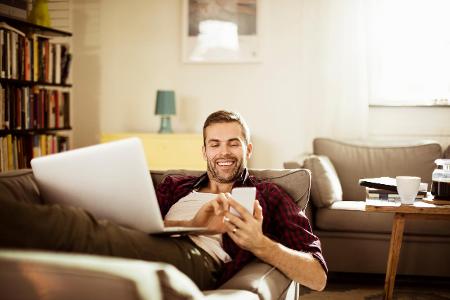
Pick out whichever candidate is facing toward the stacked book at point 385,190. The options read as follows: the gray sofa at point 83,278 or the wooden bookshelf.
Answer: the wooden bookshelf

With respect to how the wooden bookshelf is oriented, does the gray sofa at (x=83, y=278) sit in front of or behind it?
in front

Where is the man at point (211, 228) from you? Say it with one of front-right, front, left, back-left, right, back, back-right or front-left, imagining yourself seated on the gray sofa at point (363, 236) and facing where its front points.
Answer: front

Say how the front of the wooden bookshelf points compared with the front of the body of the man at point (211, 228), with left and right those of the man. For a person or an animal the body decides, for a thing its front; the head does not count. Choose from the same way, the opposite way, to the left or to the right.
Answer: to the left

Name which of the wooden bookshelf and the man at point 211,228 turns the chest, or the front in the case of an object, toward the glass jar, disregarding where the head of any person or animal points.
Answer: the wooden bookshelf

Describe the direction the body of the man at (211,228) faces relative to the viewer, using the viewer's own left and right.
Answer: facing the viewer and to the left of the viewer

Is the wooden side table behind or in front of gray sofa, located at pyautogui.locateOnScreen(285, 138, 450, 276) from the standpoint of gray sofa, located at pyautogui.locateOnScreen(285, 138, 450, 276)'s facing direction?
in front

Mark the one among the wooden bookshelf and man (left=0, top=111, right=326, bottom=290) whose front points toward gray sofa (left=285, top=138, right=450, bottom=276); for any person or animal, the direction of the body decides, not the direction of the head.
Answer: the wooden bookshelf

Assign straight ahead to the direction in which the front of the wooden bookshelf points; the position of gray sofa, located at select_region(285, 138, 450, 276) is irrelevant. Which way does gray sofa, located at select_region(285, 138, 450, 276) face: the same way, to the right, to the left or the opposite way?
to the right

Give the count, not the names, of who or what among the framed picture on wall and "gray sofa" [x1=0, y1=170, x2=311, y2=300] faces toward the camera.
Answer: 2

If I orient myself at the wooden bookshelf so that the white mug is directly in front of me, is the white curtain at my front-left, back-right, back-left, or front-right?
front-left

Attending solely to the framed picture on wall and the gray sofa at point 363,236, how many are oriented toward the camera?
2

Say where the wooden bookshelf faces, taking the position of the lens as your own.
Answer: facing the viewer and to the right of the viewer

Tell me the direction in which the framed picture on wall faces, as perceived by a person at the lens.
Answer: facing the viewer

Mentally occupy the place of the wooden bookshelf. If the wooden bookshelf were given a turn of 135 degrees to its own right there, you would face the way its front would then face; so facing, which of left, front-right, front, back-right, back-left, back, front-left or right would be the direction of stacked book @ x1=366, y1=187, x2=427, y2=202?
back-left

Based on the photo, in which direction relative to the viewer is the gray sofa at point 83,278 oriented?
toward the camera
